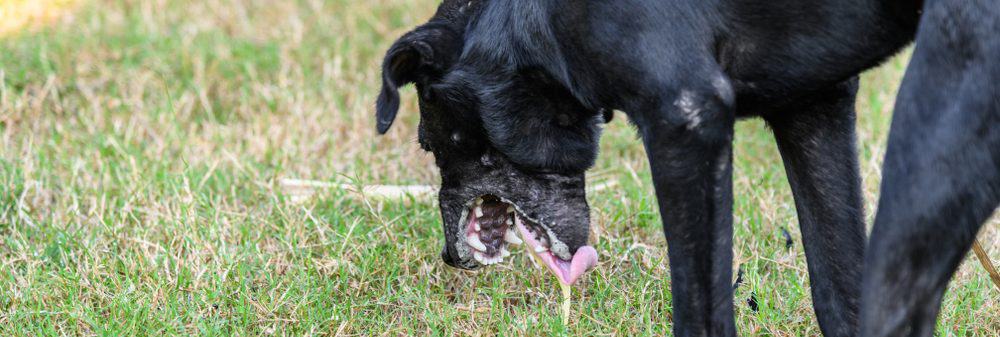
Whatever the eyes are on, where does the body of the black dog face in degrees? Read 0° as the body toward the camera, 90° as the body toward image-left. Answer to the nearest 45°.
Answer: approximately 90°

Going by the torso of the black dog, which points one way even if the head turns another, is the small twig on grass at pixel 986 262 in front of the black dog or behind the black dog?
behind

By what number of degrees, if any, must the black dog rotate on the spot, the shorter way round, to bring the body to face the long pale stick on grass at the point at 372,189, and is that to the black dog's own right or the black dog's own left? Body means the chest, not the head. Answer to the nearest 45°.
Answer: approximately 45° to the black dog's own right
